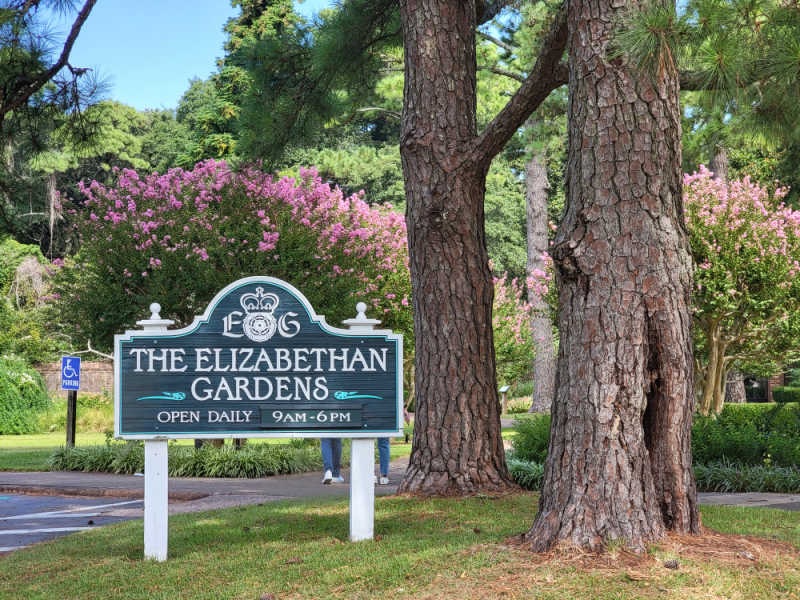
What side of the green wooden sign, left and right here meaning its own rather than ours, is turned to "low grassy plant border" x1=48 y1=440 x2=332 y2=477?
back

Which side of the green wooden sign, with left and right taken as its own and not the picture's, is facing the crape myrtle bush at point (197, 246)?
back

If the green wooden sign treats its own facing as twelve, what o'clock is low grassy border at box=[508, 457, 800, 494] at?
The low grassy border is roughly at 8 o'clock from the green wooden sign.

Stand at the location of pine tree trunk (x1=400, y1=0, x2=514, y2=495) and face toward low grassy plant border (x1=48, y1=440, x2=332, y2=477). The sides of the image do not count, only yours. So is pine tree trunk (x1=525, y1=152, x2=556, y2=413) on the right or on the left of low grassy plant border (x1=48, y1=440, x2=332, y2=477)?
right

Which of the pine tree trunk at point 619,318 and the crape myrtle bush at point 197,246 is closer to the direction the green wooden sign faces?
the pine tree trunk

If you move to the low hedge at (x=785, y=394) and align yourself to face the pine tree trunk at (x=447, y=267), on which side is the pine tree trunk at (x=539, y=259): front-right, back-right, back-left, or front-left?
front-right

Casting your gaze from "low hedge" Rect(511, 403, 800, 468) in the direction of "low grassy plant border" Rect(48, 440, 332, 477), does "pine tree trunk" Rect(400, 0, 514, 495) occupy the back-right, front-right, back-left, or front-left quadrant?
front-left

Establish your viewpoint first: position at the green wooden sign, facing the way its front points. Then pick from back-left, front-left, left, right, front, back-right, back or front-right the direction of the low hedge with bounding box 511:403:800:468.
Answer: back-left

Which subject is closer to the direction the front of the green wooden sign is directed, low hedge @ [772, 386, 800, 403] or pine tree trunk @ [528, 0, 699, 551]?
the pine tree trunk

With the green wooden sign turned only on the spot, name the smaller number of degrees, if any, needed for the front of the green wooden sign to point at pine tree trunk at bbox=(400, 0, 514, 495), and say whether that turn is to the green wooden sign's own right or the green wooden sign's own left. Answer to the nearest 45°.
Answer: approximately 135° to the green wooden sign's own left

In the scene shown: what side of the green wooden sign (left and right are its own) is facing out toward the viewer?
front

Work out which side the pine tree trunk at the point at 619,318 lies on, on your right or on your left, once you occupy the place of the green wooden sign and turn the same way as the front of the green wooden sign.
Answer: on your left

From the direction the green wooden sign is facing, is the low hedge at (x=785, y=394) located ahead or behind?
behind
